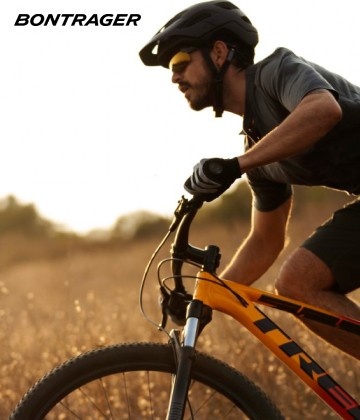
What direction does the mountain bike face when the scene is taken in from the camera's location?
facing to the left of the viewer

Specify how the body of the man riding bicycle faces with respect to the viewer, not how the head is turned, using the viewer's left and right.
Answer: facing to the left of the viewer

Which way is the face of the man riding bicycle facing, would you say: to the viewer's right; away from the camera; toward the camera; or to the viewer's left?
to the viewer's left
